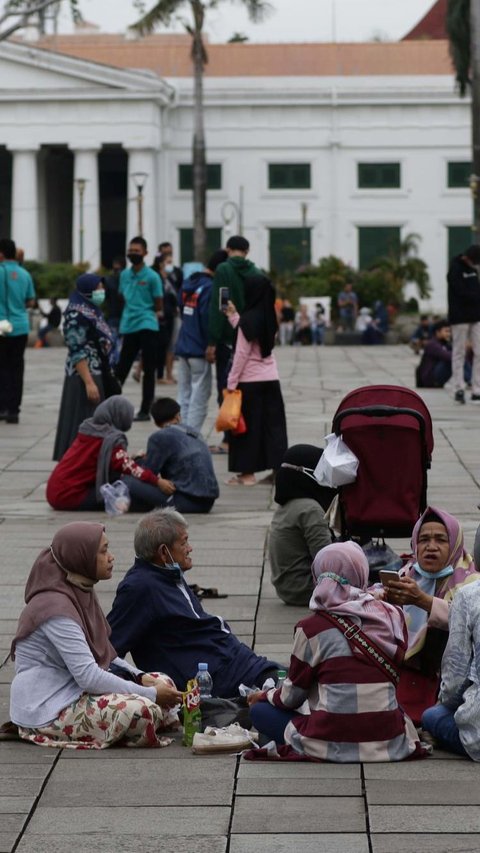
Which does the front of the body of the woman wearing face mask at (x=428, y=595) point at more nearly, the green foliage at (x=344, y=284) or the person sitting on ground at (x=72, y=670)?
the person sitting on ground

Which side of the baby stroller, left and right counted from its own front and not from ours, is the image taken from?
back

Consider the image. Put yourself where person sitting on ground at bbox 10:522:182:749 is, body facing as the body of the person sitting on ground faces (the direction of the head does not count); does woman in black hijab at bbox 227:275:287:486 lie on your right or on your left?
on your left

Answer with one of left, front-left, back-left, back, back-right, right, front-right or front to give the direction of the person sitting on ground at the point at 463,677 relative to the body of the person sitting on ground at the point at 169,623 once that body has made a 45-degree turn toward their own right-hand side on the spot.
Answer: front

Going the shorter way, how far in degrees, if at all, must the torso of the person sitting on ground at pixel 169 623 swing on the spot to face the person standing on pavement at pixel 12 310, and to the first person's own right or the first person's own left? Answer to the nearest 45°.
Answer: approximately 90° to the first person's own left

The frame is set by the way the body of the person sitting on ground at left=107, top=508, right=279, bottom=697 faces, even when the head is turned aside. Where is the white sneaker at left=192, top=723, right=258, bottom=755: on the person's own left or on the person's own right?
on the person's own right

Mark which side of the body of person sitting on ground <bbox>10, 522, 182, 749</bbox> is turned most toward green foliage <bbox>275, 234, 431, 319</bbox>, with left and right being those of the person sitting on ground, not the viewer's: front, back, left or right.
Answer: left

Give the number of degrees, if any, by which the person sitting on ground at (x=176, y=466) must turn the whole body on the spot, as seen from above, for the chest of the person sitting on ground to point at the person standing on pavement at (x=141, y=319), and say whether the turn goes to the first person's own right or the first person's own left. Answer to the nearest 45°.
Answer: approximately 45° to the first person's own right

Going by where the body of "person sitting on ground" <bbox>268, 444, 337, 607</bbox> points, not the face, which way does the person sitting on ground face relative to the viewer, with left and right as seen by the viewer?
facing away from the viewer and to the right of the viewer

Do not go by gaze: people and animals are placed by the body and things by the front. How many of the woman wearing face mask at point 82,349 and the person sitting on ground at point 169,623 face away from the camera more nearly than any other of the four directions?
0

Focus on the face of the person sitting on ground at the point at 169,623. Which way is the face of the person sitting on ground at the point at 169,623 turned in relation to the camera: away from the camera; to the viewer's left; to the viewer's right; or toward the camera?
to the viewer's right

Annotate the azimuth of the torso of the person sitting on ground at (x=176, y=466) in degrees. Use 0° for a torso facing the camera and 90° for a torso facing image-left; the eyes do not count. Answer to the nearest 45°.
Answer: approximately 135°

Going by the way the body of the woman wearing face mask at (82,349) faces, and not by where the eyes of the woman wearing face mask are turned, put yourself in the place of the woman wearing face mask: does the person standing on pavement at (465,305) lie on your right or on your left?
on your left

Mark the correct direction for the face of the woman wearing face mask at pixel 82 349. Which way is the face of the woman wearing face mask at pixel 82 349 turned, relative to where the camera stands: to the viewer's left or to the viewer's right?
to the viewer's right

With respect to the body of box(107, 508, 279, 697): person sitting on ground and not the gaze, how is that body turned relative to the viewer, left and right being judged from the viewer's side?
facing to the right of the viewer

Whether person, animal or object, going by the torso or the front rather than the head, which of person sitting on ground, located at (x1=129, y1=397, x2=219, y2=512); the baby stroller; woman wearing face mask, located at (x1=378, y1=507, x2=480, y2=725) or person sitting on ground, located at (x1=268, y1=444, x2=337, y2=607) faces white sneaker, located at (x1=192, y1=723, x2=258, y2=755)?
the woman wearing face mask

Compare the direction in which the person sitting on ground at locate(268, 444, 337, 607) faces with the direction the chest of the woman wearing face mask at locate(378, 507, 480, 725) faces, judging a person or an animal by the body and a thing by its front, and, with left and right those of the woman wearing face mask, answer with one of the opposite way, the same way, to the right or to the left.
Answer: the opposite way

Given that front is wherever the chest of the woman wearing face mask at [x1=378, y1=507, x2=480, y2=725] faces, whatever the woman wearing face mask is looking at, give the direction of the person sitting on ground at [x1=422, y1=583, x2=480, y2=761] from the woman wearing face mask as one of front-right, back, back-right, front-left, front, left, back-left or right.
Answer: front-left

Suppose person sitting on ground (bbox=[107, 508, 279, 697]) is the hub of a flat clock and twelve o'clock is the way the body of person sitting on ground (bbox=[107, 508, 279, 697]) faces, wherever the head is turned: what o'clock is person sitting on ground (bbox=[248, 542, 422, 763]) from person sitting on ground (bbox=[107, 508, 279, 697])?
person sitting on ground (bbox=[248, 542, 422, 763]) is roughly at 2 o'clock from person sitting on ground (bbox=[107, 508, 279, 697]).

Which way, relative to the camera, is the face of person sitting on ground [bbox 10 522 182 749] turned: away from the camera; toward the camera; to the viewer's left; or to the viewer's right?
to the viewer's right
